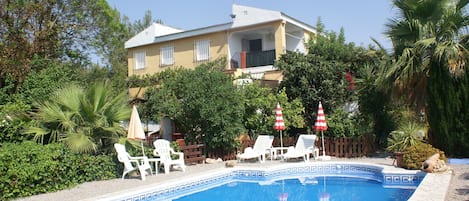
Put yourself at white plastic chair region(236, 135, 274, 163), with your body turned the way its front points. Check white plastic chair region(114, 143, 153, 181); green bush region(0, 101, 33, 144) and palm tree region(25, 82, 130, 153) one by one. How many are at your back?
0

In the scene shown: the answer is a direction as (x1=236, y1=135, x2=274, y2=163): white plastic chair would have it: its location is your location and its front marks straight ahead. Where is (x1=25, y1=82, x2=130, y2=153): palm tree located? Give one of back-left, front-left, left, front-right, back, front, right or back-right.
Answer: front

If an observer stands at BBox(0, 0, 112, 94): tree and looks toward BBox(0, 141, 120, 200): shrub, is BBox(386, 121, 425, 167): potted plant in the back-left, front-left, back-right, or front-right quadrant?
front-left

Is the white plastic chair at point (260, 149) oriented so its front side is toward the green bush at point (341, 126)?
no

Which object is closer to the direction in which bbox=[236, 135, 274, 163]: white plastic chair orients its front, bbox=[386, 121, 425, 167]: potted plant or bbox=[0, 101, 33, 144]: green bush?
the green bush

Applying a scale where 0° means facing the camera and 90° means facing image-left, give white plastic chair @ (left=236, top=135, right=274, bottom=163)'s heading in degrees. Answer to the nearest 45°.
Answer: approximately 45°

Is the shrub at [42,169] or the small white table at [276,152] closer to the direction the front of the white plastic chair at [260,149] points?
the shrub

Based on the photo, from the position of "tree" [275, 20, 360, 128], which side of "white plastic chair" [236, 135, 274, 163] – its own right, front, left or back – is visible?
back

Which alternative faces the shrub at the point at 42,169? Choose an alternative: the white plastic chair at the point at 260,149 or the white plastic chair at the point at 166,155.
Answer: the white plastic chair at the point at 260,149
